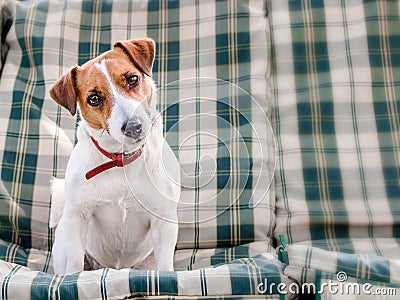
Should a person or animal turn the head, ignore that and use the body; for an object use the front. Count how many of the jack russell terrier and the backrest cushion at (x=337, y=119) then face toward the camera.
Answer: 2

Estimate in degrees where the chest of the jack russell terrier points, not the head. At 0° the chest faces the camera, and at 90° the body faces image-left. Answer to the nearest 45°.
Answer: approximately 0°

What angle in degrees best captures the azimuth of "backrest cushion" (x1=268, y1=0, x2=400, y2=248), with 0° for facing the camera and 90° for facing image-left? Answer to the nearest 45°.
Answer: approximately 0°

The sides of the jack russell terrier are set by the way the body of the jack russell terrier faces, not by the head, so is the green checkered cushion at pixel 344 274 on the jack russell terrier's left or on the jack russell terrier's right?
on the jack russell terrier's left

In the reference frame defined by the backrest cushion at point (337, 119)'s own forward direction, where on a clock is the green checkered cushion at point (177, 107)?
The green checkered cushion is roughly at 2 o'clock from the backrest cushion.
